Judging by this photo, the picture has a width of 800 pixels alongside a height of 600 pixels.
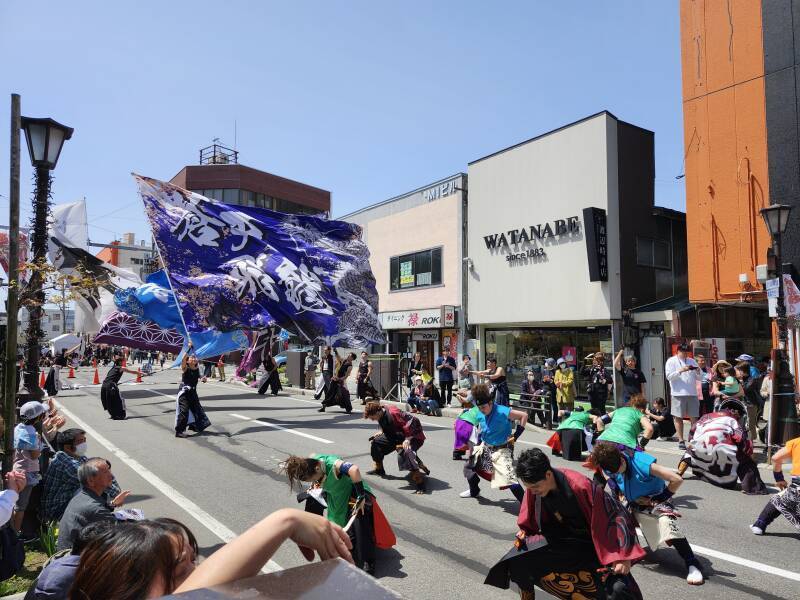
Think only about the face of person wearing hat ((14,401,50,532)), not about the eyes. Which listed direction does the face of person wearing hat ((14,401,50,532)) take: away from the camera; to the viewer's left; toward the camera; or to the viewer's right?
to the viewer's right

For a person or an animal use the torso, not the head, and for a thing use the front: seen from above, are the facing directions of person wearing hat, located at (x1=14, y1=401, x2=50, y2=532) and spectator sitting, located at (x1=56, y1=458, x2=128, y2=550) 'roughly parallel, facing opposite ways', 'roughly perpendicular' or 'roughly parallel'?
roughly parallel

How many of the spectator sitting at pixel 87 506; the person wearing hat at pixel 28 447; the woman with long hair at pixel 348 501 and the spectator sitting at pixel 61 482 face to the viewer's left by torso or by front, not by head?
1

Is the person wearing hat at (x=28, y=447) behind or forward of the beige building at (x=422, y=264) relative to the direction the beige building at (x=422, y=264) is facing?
forward

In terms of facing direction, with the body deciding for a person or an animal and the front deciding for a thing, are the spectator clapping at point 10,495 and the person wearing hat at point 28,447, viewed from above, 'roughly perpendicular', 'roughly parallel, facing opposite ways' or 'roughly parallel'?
roughly parallel

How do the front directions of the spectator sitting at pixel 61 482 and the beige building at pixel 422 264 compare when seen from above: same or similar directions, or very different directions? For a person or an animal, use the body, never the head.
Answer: very different directions

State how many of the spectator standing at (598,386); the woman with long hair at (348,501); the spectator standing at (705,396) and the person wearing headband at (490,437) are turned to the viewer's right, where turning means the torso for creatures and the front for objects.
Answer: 0

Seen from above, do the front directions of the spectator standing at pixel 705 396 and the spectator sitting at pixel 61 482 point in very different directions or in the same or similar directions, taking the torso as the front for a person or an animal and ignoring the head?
very different directions

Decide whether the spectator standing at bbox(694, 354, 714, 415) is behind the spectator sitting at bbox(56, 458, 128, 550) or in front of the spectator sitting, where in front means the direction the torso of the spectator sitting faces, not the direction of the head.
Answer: in front

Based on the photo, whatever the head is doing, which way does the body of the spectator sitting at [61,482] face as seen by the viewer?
to the viewer's right

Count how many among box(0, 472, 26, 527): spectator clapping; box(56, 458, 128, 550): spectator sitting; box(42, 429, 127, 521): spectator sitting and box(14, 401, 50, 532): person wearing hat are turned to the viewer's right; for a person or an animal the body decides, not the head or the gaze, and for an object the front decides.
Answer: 4

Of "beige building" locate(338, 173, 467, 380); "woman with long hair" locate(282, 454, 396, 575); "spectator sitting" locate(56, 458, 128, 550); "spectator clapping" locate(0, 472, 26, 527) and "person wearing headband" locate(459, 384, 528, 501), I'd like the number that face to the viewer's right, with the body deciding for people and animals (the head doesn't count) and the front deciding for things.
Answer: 2

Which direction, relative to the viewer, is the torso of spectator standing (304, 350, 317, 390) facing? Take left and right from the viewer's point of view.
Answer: facing the viewer and to the left of the viewer

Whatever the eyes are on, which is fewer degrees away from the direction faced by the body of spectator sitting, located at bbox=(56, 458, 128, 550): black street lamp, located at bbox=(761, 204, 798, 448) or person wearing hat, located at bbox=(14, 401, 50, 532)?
the black street lamp

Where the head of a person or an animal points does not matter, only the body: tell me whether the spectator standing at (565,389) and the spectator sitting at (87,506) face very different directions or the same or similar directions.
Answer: very different directions

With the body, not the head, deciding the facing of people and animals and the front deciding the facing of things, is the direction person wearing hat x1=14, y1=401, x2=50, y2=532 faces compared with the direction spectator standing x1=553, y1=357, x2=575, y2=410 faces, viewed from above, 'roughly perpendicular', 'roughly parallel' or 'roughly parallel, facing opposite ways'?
roughly parallel, facing opposite ways

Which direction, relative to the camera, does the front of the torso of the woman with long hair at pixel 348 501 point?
to the viewer's left

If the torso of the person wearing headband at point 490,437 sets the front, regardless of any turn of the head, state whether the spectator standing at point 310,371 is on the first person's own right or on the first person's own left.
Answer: on the first person's own right

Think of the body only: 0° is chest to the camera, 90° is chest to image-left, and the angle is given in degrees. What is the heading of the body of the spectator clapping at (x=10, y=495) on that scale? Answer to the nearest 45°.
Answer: approximately 270°
